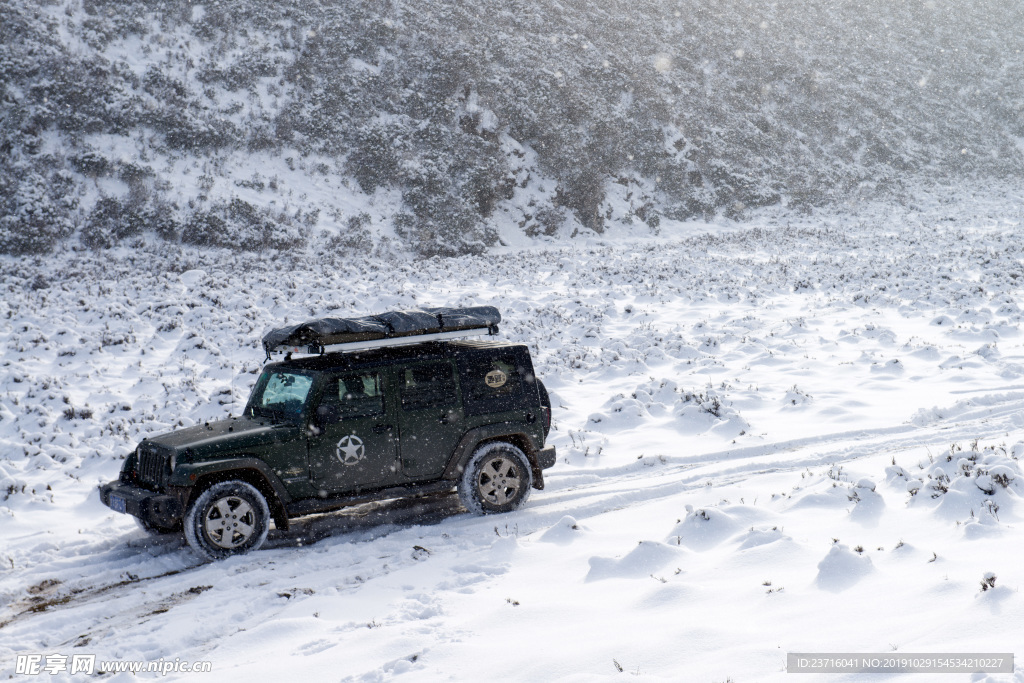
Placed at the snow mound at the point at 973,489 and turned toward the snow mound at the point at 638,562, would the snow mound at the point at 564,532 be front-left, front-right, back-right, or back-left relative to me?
front-right

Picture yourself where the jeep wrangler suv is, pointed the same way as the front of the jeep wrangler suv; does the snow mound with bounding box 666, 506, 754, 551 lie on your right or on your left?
on your left

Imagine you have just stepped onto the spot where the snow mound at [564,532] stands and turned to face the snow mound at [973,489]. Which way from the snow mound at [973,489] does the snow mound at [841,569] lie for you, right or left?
right

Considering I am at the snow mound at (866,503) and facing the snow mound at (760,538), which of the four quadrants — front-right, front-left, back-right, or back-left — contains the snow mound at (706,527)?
front-right

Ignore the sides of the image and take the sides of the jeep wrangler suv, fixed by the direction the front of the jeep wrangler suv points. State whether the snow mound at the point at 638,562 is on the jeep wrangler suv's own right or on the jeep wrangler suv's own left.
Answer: on the jeep wrangler suv's own left

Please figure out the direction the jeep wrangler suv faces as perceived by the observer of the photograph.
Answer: facing the viewer and to the left of the viewer

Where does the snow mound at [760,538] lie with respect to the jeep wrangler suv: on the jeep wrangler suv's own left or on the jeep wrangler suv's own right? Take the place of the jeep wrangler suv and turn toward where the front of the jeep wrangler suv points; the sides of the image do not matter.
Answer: on the jeep wrangler suv's own left
